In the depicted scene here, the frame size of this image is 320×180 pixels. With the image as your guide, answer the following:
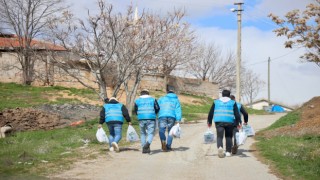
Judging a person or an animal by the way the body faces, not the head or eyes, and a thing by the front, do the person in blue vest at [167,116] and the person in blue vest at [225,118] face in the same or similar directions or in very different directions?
same or similar directions

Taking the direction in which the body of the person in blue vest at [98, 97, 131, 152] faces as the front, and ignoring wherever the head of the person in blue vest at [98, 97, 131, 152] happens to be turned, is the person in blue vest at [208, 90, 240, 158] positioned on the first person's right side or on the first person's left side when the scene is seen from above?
on the first person's right side

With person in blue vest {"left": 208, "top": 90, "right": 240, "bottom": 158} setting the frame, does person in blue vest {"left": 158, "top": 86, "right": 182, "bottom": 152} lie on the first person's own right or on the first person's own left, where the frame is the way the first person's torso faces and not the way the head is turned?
on the first person's own left

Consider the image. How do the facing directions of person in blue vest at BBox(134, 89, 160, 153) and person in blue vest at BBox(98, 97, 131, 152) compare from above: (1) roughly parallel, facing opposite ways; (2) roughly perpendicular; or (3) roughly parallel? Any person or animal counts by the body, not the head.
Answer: roughly parallel

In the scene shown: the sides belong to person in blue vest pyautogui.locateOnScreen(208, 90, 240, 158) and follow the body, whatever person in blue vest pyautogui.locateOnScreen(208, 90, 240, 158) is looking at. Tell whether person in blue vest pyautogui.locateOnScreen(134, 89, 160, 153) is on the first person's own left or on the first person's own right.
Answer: on the first person's own left

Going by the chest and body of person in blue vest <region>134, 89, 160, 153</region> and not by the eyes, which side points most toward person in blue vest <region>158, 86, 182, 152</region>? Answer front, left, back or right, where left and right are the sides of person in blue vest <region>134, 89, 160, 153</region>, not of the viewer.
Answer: right

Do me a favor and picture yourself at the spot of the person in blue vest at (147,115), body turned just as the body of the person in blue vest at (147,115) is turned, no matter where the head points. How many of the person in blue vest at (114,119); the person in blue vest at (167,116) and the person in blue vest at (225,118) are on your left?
1

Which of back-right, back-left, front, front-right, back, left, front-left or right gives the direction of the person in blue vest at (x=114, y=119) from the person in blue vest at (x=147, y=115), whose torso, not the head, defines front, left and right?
left

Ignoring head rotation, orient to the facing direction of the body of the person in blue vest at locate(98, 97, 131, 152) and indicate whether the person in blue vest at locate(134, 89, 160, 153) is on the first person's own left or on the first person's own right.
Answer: on the first person's own right

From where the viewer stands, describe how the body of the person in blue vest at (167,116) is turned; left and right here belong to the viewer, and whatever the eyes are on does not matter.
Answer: facing away from the viewer

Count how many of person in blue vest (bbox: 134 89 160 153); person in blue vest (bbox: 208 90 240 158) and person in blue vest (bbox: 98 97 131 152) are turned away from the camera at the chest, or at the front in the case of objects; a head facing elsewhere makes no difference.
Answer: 3

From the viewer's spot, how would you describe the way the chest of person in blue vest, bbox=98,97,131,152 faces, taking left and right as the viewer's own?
facing away from the viewer

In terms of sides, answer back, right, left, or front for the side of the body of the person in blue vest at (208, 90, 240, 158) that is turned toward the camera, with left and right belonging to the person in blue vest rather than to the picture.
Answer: back

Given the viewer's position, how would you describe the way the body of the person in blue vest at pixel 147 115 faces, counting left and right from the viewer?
facing away from the viewer
